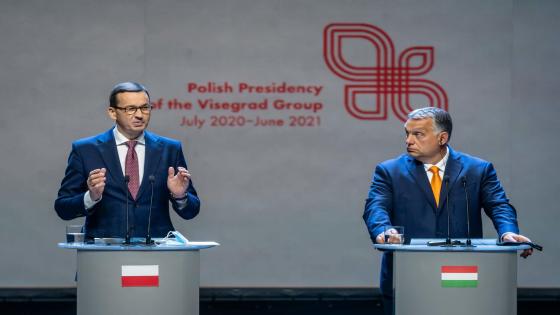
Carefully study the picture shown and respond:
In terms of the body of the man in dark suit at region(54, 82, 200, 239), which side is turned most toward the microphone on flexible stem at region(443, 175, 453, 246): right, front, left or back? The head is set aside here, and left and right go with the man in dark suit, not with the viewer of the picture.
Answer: left

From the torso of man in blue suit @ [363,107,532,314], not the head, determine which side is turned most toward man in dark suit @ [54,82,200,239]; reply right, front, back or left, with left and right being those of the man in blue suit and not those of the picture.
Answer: right

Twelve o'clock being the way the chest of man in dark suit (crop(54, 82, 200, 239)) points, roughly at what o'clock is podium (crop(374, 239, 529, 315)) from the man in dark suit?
The podium is roughly at 10 o'clock from the man in dark suit.

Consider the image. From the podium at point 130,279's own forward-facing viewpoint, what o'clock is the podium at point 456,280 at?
the podium at point 456,280 is roughly at 9 o'clock from the podium at point 130,279.

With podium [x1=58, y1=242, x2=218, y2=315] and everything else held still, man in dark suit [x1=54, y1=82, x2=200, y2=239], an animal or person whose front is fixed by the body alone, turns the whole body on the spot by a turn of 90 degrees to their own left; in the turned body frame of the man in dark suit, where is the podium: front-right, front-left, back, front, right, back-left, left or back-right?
right

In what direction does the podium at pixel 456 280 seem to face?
toward the camera

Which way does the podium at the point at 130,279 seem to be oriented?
toward the camera

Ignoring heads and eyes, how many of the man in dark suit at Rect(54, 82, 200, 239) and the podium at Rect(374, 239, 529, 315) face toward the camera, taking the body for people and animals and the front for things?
2

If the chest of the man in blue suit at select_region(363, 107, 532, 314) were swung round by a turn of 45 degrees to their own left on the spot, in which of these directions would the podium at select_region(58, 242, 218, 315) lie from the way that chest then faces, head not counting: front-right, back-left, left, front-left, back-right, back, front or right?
right

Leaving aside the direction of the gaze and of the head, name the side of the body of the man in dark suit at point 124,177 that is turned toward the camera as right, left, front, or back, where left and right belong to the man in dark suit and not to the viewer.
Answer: front
